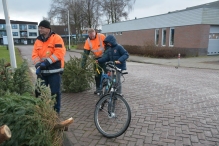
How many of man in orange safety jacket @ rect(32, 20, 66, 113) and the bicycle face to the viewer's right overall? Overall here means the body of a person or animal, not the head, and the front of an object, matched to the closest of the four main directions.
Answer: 0

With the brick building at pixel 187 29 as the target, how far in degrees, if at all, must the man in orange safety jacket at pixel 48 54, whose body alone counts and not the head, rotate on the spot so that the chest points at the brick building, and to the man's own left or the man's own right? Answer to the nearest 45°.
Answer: approximately 180°

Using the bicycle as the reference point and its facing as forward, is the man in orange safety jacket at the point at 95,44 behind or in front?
behind

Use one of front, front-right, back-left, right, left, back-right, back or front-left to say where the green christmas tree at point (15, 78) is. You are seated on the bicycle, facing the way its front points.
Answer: right

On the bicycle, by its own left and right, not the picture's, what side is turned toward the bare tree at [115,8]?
back

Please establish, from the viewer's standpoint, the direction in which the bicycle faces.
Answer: facing the viewer

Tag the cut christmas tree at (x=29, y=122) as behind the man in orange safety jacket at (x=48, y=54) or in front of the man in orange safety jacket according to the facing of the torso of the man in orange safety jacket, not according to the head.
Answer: in front

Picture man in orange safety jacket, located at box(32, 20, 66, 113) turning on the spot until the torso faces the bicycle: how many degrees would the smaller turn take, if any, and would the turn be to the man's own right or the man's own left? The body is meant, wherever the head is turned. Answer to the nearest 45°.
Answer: approximately 90° to the man's own left

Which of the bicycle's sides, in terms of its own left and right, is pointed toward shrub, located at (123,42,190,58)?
back
